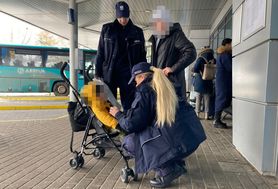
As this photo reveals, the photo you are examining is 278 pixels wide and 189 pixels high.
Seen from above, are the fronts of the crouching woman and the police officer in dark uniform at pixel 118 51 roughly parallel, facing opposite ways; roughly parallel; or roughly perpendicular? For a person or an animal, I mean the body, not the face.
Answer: roughly perpendicular

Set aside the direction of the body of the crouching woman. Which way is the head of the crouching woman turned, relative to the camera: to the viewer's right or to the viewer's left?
to the viewer's left

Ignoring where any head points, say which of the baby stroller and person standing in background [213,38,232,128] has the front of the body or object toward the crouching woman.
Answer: the baby stroller

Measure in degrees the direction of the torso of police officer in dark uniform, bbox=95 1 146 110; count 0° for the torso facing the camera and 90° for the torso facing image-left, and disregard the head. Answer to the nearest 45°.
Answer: approximately 0°

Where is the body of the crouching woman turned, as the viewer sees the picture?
to the viewer's left
